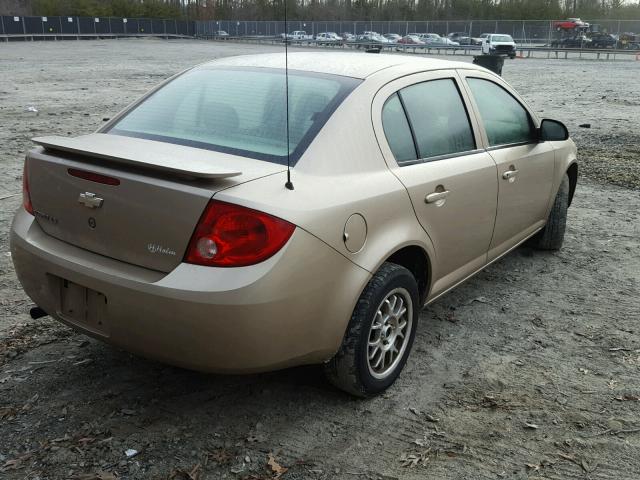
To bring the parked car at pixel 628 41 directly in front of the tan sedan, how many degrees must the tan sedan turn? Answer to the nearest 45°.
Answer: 0° — it already faces it

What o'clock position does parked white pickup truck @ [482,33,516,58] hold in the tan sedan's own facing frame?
The parked white pickup truck is roughly at 11 o'clock from the tan sedan.

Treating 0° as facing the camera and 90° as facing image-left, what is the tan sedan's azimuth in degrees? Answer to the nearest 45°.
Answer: approximately 225°
